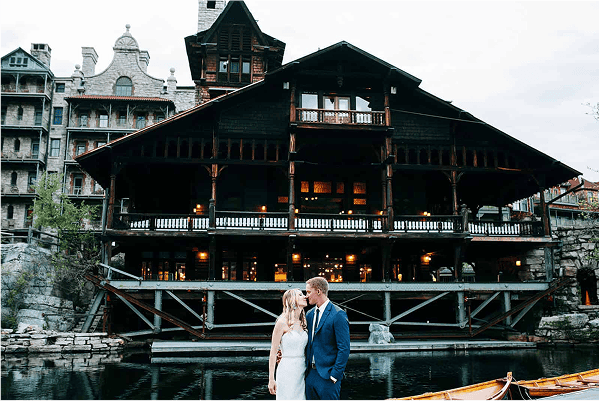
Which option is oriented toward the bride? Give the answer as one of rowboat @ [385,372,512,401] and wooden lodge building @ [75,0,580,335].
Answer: the wooden lodge building

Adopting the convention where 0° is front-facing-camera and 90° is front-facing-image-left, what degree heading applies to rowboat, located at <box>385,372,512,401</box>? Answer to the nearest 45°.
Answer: approximately 225°

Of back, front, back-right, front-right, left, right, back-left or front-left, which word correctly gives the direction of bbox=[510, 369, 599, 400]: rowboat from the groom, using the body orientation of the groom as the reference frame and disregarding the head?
back

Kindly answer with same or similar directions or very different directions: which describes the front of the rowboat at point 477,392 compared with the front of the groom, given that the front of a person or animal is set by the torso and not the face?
very different directions

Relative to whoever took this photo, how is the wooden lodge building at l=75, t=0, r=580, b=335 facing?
facing the viewer

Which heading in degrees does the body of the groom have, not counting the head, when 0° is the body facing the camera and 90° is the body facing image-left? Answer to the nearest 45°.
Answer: approximately 45°

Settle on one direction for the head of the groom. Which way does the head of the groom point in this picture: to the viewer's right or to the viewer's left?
to the viewer's left

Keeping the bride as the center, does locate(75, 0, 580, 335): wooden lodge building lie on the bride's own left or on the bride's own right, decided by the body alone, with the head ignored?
on the bride's own left

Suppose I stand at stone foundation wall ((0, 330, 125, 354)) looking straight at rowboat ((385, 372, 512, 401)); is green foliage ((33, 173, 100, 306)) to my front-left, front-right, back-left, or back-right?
back-left

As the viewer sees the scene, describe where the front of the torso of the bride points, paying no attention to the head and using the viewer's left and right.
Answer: facing the viewer and to the right of the viewer

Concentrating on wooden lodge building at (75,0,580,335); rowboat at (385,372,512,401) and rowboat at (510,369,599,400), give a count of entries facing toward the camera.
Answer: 1

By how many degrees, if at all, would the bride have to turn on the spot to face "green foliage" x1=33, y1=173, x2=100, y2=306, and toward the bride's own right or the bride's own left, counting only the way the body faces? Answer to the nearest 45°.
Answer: approximately 180°

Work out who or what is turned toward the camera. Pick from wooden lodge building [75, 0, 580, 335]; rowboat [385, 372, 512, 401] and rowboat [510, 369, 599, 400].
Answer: the wooden lodge building
